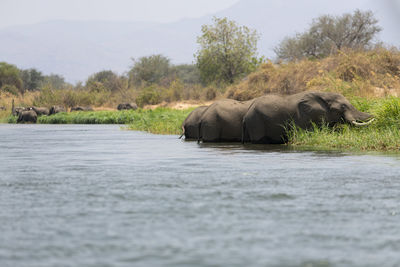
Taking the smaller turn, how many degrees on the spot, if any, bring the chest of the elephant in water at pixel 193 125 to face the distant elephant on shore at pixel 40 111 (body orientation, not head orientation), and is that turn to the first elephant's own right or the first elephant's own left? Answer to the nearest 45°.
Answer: approximately 135° to the first elephant's own left

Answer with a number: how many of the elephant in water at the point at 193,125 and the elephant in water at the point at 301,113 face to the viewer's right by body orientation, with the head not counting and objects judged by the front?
2

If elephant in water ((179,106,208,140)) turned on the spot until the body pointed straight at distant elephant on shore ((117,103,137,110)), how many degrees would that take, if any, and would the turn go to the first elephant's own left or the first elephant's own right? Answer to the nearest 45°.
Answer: approximately 90° to the first elephant's own left

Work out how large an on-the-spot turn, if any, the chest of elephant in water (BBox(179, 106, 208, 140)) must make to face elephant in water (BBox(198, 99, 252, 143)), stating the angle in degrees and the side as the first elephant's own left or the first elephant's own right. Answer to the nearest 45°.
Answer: approximately 45° to the first elephant's own right

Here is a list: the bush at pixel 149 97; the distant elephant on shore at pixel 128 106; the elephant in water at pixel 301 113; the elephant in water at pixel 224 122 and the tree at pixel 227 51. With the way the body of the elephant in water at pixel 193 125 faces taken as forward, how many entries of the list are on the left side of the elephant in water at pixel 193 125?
3

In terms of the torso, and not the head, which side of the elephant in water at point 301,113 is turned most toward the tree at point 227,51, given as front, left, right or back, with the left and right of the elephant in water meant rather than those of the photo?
left

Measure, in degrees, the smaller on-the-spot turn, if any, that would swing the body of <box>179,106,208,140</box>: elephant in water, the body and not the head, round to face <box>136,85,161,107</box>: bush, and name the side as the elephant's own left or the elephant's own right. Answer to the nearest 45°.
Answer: approximately 90° to the elephant's own left

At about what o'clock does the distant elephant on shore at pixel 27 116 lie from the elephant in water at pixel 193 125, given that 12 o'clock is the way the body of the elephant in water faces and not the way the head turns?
The distant elephant on shore is roughly at 8 o'clock from the elephant in water.

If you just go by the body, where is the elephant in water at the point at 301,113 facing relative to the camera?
to the viewer's right

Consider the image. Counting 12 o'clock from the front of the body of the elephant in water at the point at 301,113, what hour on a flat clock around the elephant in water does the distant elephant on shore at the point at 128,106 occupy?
The distant elephant on shore is roughly at 8 o'clock from the elephant in water.

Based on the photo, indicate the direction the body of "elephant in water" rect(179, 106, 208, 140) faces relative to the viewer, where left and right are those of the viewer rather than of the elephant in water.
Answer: facing to the right of the viewer
